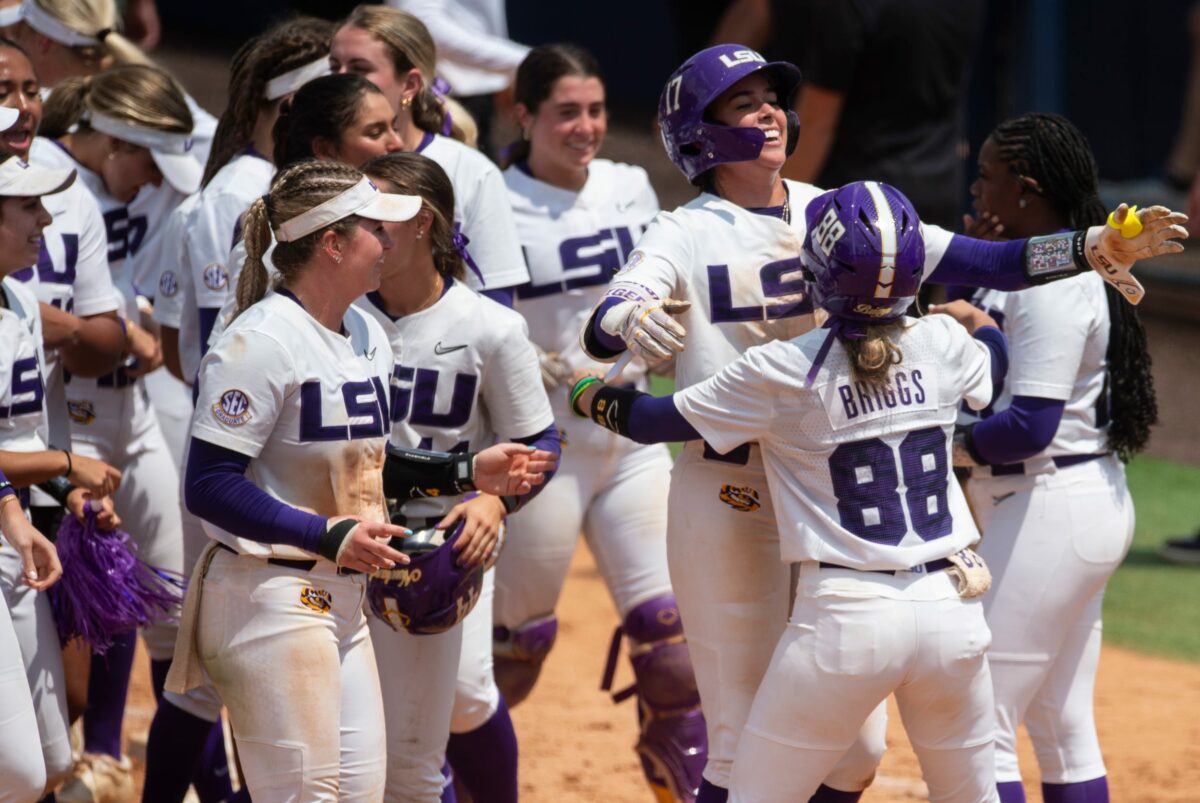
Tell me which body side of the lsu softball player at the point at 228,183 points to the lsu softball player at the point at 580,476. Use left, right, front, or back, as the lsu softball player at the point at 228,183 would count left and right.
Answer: front

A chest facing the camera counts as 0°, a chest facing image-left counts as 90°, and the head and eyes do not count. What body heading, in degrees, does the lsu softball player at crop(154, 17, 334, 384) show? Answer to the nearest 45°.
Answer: approximately 270°

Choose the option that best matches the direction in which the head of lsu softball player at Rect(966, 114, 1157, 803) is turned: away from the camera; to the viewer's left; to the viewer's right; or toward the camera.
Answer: to the viewer's left

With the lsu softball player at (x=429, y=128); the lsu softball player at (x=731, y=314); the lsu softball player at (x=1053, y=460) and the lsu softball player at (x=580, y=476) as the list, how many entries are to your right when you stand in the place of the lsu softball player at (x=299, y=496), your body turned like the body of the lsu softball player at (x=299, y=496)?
0

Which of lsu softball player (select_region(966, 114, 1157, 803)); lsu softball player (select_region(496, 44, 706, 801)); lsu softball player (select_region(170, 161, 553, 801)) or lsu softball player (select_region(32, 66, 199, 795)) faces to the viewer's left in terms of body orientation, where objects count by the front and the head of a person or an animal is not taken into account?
lsu softball player (select_region(966, 114, 1157, 803))

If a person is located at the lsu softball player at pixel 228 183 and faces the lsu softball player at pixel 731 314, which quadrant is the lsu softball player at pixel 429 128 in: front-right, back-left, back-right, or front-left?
front-left

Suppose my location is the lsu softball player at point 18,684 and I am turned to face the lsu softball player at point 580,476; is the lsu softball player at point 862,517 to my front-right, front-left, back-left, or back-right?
front-right

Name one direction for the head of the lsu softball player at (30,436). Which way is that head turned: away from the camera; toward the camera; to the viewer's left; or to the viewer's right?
to the viewer's right

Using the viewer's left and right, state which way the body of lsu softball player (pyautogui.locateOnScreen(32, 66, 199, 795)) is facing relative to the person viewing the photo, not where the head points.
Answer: facing to the right of the viewer

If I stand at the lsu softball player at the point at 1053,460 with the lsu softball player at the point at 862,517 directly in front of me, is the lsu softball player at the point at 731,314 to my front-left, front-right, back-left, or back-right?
front-right

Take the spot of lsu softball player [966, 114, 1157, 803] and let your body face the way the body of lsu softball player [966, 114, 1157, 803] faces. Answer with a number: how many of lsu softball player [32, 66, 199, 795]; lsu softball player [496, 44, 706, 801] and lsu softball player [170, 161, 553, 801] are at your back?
0

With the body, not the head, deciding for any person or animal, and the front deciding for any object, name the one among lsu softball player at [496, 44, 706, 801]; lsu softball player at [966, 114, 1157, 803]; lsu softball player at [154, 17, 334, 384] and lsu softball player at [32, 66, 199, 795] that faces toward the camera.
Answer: lsu softball player at [496, 44, 706, 801]

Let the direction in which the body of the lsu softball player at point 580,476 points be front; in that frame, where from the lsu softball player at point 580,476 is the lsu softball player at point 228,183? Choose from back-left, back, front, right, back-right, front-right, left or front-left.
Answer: right

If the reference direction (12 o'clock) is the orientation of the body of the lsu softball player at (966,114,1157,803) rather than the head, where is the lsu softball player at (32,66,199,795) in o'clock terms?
the lsu softball player at (32,66,199,795) is roughly at 12 o'clock from the lsu softball player at (966,114,1157,803).

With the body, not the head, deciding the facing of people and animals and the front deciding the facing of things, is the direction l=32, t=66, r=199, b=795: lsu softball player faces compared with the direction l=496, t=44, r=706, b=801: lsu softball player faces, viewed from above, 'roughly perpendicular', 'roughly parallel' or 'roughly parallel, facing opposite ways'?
roughly perpendicular

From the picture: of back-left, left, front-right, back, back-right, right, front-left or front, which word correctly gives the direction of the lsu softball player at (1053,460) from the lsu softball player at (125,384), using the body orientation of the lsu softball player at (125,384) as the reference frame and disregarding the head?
front-right

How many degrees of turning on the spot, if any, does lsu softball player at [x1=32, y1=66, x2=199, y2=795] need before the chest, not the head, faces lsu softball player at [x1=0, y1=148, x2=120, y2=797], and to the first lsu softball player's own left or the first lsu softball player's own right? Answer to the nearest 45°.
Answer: approximately 90° to the first lsu softball player's own right

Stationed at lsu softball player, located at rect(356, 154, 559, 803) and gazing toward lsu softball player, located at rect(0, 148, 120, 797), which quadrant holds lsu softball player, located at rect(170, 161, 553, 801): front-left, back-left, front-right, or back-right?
front-left
